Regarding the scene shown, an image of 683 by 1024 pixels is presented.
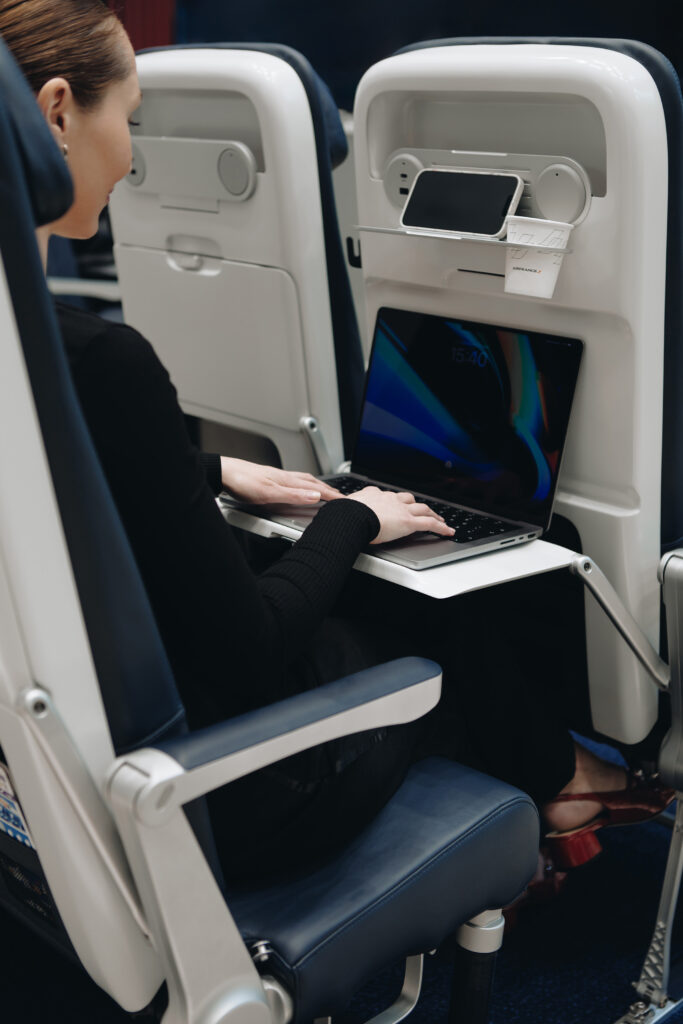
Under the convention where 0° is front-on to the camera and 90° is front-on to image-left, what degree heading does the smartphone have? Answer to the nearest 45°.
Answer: approximately 45°

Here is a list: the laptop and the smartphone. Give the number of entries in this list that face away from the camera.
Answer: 0

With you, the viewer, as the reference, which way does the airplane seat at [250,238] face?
facing away from the viewer and to the right of the viewer

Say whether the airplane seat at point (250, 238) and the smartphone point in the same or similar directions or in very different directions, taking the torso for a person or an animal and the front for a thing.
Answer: very different directions

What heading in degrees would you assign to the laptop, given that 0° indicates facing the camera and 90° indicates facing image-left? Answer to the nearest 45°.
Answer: approximately 45°

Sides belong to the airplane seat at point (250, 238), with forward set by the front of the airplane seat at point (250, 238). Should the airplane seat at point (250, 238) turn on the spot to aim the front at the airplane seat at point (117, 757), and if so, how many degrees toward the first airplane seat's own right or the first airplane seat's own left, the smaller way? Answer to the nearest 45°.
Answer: approximately 135° to the first airplane seat's own right

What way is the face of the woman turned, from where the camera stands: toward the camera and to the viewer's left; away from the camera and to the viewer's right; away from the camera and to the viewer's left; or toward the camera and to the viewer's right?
away from the camera and to the viewer's right

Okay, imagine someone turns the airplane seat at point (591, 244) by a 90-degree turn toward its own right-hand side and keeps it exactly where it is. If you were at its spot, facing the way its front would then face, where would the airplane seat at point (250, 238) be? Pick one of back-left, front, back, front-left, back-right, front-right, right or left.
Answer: back

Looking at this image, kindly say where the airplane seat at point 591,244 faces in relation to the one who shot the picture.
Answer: facing away from the viewer and to the right of the viewer
